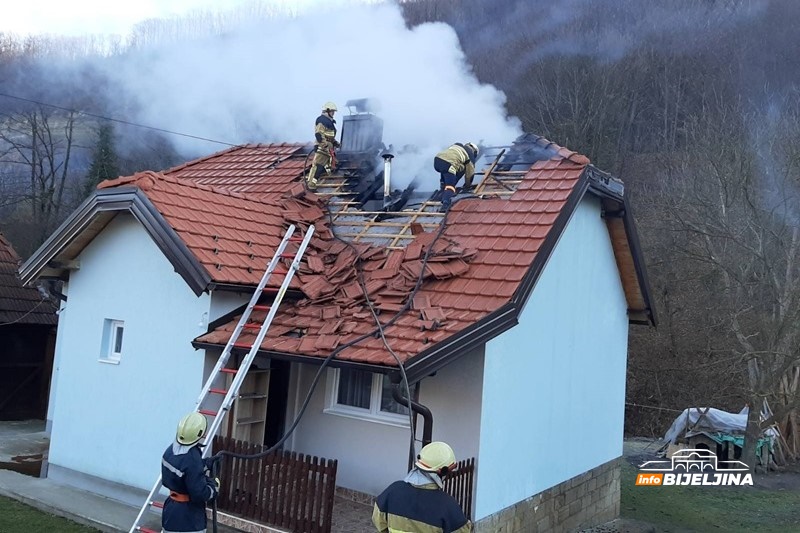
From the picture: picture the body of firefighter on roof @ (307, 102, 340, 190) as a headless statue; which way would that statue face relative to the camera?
to the viewer's right

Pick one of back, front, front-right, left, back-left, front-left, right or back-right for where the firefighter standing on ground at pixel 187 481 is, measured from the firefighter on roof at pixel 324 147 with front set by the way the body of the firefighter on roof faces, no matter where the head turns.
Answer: right

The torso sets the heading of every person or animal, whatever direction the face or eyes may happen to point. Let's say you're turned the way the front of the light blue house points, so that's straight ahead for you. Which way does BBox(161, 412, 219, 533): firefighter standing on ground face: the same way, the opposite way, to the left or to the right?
the opposite way

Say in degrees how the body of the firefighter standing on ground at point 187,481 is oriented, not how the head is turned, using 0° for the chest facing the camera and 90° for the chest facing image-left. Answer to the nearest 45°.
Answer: approximately 225°

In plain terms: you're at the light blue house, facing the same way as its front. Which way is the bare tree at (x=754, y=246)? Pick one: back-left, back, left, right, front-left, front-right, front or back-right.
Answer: back

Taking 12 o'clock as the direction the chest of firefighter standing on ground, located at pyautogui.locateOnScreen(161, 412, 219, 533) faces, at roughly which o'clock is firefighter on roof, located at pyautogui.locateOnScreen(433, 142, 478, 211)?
The firefighter on roof is roughly at 12 o'clock from the firefighter standing on ground.

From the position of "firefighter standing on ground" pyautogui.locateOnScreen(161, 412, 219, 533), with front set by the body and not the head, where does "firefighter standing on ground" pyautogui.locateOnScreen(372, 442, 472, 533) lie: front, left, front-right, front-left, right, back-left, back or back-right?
right

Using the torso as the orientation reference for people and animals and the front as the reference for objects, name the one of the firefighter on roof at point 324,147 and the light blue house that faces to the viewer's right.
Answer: the firefighter on roof

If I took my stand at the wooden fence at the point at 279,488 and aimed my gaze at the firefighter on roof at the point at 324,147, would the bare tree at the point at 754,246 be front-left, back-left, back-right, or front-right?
front-right

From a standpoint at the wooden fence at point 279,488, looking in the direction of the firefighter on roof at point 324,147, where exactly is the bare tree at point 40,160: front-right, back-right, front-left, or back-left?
front-left

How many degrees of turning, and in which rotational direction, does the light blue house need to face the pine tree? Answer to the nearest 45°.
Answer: approximately 90° to its right

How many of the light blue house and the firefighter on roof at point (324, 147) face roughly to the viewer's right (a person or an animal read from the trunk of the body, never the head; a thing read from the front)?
1
